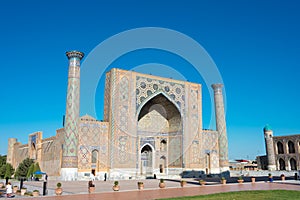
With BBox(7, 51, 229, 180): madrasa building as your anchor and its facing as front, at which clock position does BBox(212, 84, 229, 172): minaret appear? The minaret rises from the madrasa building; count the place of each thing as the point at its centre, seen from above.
The minaret is roughly at 10 o'clock from the madrasa building.

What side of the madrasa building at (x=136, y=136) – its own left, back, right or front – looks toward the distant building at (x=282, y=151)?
left

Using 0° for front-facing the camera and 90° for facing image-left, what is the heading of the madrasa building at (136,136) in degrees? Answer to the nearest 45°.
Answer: approximately 315°
